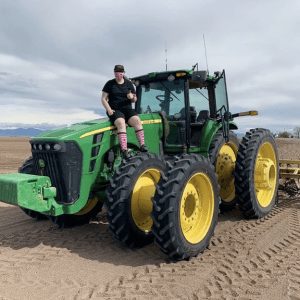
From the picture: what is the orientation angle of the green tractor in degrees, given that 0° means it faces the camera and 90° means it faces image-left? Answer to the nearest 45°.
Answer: approximately 45°

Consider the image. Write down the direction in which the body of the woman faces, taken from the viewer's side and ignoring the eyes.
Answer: toward the camera
